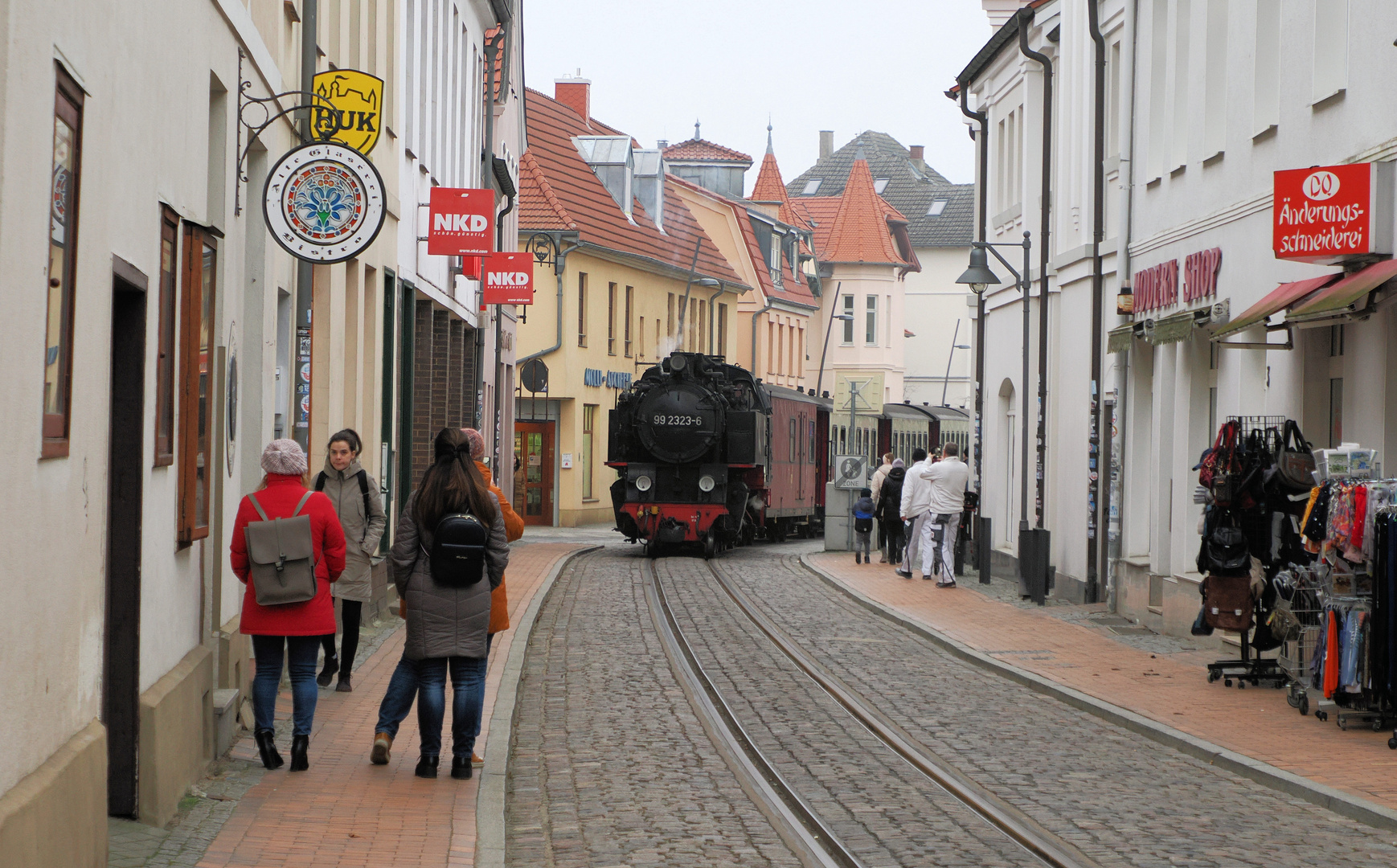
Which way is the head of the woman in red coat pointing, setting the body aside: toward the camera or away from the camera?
away from the camera

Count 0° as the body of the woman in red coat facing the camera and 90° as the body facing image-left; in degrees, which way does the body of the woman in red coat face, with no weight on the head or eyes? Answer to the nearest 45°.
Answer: approximately 180°

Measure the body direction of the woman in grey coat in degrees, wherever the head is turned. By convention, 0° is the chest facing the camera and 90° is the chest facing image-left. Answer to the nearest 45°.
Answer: approximately 180°

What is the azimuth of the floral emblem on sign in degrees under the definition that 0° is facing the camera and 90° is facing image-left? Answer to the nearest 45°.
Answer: approximately 0°

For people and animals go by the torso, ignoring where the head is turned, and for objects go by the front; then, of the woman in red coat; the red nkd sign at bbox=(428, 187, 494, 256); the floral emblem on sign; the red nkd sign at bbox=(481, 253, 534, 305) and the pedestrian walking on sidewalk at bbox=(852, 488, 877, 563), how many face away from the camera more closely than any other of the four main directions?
2

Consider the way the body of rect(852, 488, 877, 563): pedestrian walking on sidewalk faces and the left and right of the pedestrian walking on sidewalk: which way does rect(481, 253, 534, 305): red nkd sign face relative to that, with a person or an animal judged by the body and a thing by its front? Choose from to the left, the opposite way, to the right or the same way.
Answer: the opposite way

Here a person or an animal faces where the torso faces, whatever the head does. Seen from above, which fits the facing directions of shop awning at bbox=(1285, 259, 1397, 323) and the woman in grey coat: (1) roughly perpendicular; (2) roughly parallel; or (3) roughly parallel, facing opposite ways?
roughly perpendicular

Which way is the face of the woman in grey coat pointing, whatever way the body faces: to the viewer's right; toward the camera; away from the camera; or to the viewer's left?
away from the camera

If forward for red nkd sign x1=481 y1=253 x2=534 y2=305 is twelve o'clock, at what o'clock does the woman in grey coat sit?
The woman in grey coat is roughly at 12 o'clock from the red nkd sign.

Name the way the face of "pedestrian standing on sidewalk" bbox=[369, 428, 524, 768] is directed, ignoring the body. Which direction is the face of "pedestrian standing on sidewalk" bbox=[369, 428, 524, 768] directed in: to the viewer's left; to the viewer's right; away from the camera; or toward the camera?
away from the camera

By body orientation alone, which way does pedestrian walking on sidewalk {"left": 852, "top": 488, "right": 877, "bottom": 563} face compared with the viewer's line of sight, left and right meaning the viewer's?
facing away from the viewer
